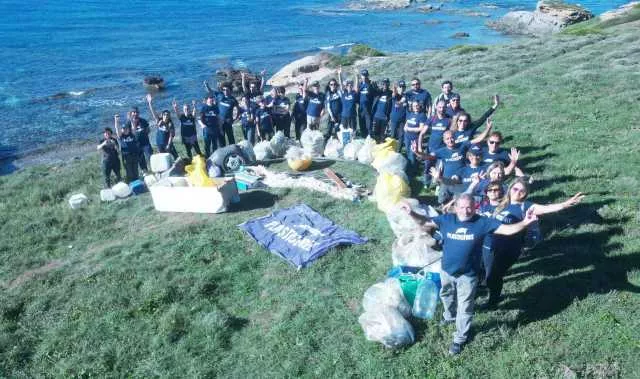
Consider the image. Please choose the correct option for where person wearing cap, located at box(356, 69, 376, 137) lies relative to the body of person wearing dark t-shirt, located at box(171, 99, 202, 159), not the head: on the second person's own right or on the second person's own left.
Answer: on the second person's own left

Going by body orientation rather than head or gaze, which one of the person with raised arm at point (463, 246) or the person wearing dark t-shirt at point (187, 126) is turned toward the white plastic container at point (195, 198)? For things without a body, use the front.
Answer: the person wearing dark t-shirt

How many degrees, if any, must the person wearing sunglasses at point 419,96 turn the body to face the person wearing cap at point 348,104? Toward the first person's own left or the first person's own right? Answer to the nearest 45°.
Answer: approximately 135° to the first person's own right

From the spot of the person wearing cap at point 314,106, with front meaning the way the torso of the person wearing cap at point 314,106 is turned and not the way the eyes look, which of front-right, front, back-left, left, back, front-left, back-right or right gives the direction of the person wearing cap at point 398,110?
front-left

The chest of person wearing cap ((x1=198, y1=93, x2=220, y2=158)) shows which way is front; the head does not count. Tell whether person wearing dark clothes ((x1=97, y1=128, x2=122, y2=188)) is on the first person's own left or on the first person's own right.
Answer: on the first person's own right

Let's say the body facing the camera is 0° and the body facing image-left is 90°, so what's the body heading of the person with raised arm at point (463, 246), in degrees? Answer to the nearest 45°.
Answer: approximately 0°

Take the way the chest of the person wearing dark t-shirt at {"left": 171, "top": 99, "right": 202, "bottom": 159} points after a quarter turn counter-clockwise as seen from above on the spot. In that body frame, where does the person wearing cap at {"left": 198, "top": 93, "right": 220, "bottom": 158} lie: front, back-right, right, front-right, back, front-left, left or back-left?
front

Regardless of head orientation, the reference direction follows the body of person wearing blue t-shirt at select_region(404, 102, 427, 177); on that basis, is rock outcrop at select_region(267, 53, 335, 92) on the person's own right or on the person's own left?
on the person's own right

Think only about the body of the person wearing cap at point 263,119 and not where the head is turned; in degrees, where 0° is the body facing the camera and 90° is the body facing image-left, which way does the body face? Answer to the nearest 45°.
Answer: approximately 0°

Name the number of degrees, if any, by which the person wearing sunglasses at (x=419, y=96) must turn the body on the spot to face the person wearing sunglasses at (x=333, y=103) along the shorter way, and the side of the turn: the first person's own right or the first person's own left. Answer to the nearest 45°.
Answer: approximately 135° to the first person's own right
